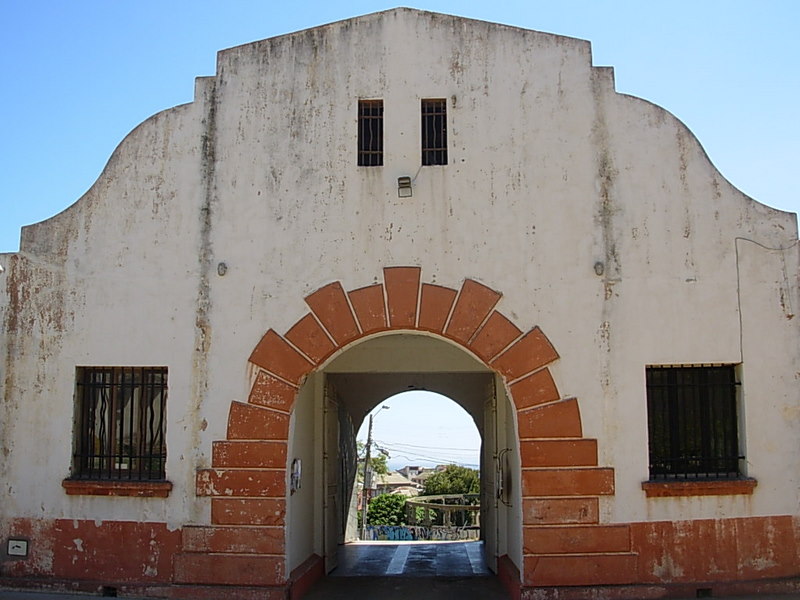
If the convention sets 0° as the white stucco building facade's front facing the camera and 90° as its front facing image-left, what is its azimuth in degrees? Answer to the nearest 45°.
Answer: approximately 0°

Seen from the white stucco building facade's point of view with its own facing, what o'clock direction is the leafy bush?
The leafy bush is roughly at 6 o'clock from the white stucco building facade.

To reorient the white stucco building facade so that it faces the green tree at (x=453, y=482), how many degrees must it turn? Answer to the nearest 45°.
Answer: approximately 180°
